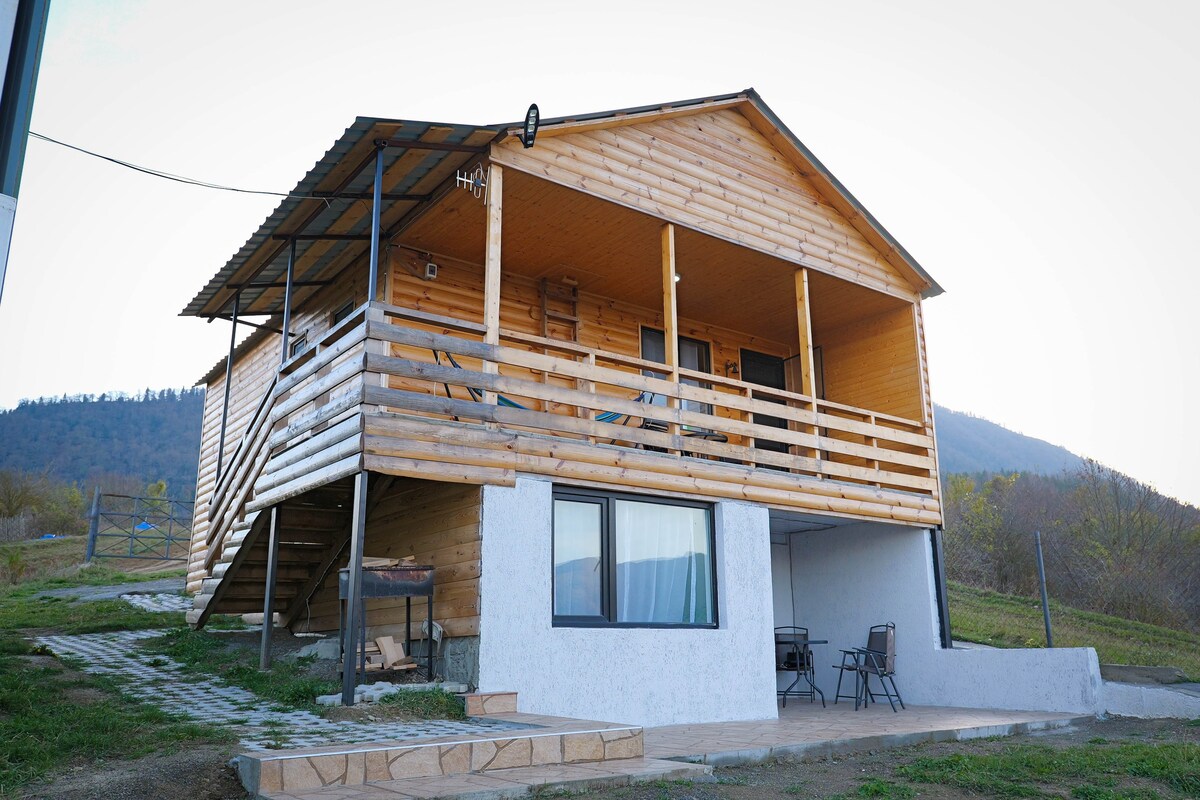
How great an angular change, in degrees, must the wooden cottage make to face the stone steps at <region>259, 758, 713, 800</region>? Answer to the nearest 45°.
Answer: approximately 45° to its right

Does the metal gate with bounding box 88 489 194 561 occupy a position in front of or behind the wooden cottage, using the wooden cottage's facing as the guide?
behind

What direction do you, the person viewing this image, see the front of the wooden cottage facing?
facing the viewer and to the right of the viewer
